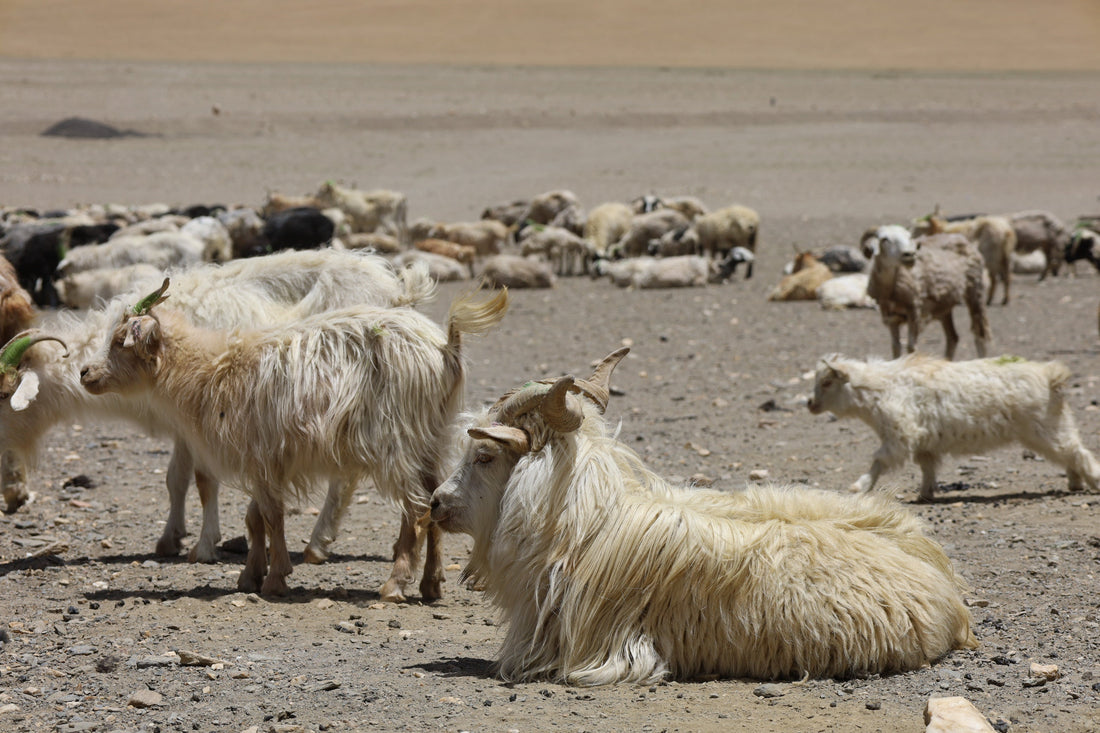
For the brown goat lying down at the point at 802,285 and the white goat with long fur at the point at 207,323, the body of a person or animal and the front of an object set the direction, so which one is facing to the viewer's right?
the brown goat lying down

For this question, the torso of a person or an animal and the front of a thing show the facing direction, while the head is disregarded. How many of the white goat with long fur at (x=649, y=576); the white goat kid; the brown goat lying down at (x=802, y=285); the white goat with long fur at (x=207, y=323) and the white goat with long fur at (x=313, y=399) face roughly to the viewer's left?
4

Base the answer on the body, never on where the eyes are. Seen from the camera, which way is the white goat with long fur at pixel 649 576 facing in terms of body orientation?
to the viewer's left

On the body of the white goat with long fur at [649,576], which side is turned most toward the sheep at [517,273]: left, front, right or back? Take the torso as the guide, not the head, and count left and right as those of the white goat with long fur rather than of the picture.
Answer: right

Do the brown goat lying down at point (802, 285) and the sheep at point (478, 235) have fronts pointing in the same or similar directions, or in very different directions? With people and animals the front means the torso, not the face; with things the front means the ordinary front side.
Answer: very different directions

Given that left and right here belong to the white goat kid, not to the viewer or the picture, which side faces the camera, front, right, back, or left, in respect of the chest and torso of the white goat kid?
left

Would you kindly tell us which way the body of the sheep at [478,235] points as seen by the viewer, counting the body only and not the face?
to the viewer's left

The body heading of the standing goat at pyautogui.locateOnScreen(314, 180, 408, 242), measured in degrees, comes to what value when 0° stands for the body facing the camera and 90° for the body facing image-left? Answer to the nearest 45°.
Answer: approximately 90°

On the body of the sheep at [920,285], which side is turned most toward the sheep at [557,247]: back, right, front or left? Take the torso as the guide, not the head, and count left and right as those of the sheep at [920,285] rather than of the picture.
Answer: right

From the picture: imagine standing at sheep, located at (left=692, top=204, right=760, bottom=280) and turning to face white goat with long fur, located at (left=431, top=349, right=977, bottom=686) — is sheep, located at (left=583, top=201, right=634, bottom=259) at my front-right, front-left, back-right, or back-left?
back-right
